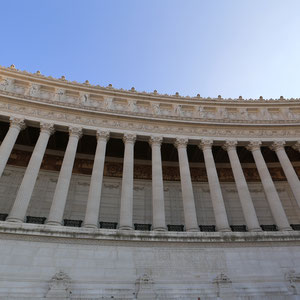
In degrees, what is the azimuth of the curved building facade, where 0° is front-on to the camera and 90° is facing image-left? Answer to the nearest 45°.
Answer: approximately 0°
